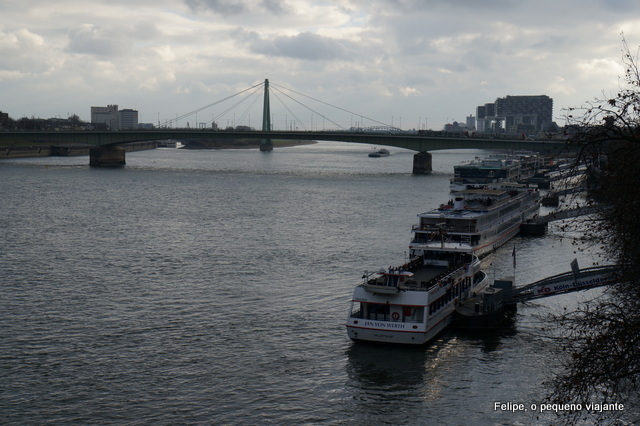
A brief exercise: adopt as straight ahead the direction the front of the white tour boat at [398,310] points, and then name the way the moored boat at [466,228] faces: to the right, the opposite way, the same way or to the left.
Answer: the same way
